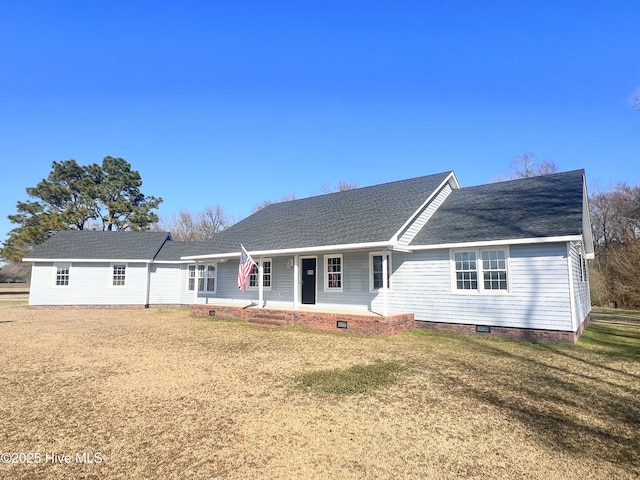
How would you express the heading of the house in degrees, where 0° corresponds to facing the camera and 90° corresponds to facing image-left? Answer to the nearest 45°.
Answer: approximately 45°

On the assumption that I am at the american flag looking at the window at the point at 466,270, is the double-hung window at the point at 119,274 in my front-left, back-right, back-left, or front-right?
back-left
